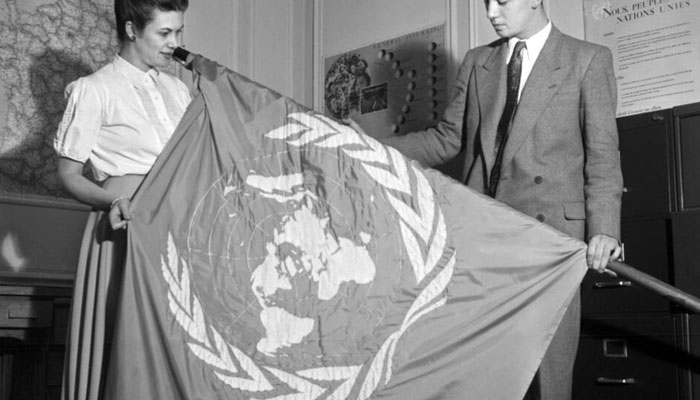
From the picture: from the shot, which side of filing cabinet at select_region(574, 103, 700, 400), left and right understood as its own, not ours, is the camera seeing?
front

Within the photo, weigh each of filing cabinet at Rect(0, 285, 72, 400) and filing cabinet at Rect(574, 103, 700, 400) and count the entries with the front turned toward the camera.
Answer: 2

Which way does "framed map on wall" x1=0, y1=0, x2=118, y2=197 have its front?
toward the camera

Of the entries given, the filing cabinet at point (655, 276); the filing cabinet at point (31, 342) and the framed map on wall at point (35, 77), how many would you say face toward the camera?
3

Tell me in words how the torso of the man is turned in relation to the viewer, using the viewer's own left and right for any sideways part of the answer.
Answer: facing the viewer and to the left of the viewer

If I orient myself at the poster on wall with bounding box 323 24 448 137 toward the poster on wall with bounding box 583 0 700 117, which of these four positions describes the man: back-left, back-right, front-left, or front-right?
front-right

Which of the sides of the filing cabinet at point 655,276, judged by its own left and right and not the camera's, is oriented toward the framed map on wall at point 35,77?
right

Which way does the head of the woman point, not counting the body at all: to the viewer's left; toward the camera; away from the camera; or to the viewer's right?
to the viewer's right

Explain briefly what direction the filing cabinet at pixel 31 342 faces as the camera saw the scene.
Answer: facing the viewer
